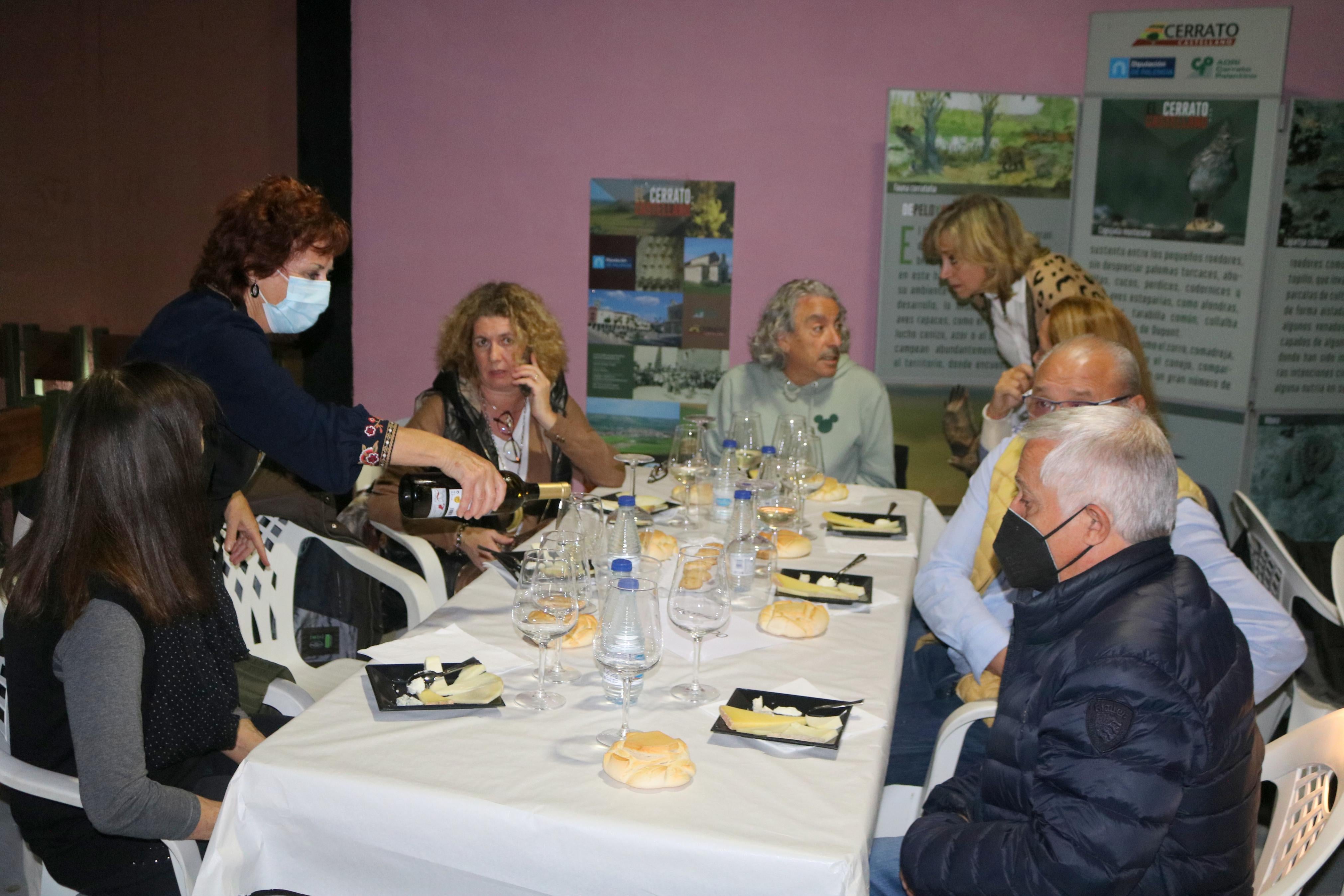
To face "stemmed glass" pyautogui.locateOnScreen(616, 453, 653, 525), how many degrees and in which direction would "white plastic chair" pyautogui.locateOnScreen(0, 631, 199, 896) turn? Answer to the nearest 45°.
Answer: approximately 45° to its left

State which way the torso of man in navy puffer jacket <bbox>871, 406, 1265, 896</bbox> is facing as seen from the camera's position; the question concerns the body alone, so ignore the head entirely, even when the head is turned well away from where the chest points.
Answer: to the viewer's left

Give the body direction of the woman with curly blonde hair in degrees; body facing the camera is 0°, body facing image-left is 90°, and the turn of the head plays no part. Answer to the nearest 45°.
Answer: approximately 0°

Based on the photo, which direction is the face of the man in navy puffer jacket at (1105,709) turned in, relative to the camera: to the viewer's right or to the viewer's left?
to the viewer's left

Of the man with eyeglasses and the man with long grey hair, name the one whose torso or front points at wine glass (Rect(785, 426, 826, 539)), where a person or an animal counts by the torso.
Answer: the man with long grey hair

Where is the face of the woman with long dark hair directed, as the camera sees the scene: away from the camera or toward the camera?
away from the camera

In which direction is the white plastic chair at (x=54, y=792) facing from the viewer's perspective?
to the viewer's right

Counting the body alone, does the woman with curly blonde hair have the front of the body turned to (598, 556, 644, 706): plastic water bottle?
yes
